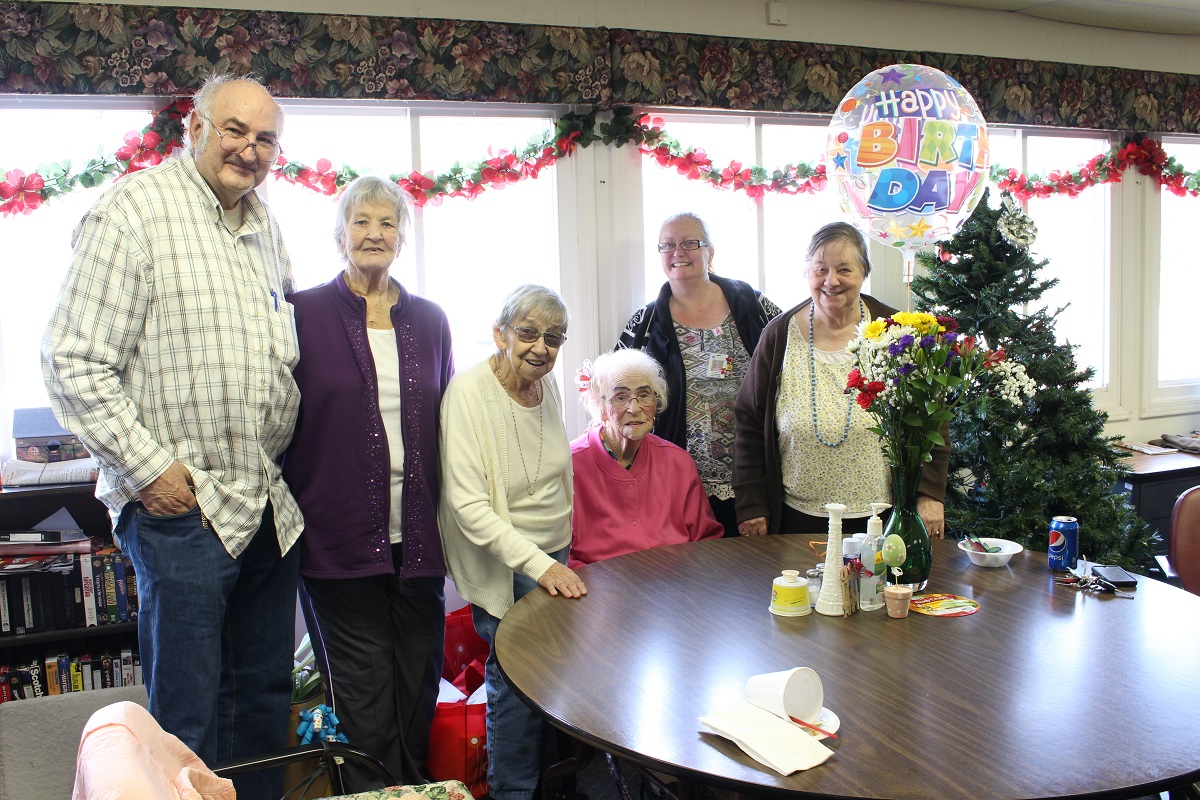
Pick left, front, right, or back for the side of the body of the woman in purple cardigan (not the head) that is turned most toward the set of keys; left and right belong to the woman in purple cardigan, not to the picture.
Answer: left

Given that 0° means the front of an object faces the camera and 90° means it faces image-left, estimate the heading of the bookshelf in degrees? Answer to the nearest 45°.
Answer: approximately 0°

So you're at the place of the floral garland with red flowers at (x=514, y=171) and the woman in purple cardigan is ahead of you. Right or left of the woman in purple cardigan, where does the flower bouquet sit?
left

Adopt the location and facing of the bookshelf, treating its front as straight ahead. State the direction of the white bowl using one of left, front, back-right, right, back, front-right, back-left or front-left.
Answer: front-left

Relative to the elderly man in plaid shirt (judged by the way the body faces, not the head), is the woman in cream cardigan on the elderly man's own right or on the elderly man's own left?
on the elderly man's own left

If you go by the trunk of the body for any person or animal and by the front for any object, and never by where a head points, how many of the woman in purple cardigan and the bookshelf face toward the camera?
2

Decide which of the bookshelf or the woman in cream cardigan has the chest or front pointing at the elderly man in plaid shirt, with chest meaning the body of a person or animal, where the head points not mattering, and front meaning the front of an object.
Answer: the bookshelf

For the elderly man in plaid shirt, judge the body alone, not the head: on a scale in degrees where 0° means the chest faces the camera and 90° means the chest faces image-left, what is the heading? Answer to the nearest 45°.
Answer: approximately 315°

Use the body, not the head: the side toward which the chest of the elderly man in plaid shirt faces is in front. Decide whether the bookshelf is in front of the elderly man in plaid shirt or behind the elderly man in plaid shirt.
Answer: behind
